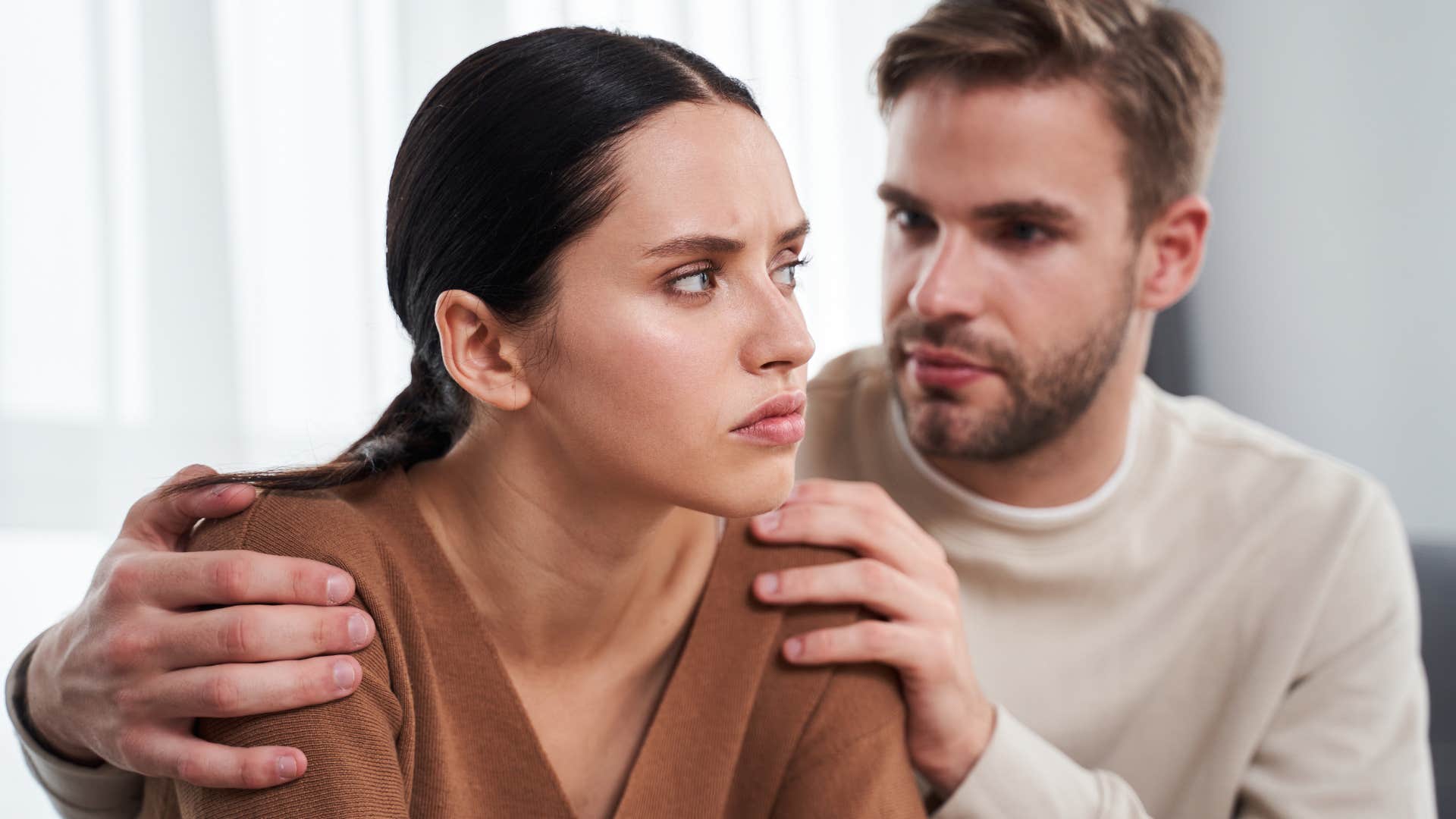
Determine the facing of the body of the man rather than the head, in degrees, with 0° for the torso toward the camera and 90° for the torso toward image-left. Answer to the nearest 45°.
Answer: approximately 45°
